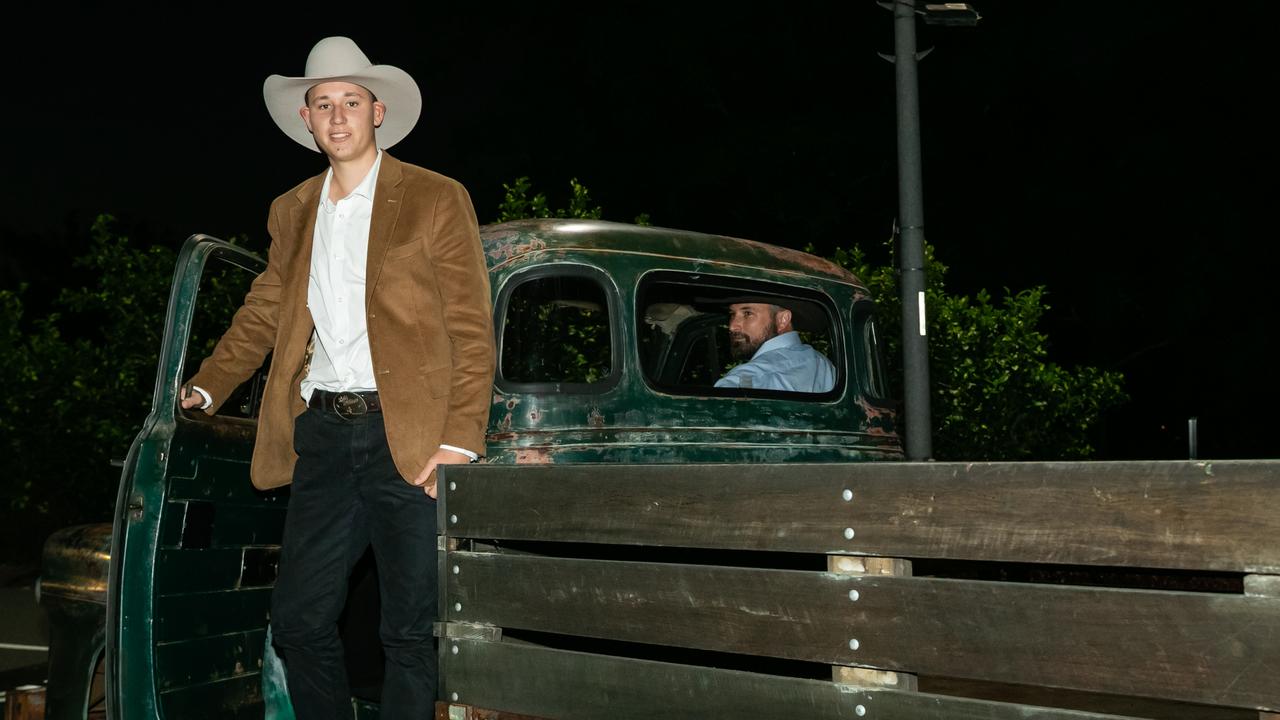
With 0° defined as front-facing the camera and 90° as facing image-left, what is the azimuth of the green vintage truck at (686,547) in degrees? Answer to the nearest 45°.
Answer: approximately 135°

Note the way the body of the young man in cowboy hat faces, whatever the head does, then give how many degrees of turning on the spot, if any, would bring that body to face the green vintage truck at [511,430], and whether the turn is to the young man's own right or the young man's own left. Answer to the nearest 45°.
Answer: approximately 135° to the young man's own left

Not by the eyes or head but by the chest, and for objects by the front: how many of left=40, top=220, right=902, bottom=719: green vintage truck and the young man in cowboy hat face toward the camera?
1

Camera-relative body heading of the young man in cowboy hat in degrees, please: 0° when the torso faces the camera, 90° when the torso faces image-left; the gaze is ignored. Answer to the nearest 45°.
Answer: approximately 0°

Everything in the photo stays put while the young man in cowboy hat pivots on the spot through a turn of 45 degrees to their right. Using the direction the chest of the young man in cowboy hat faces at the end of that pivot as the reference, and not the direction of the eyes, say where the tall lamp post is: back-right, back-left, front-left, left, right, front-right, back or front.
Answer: back

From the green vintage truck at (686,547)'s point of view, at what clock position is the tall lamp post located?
The tall lamp post is roughly at 2 o'clock from the green vintage truck.

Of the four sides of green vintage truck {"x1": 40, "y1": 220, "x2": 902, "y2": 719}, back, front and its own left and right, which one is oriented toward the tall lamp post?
right

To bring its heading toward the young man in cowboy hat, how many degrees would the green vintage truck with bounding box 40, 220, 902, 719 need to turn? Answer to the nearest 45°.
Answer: approximately 90° to its left
